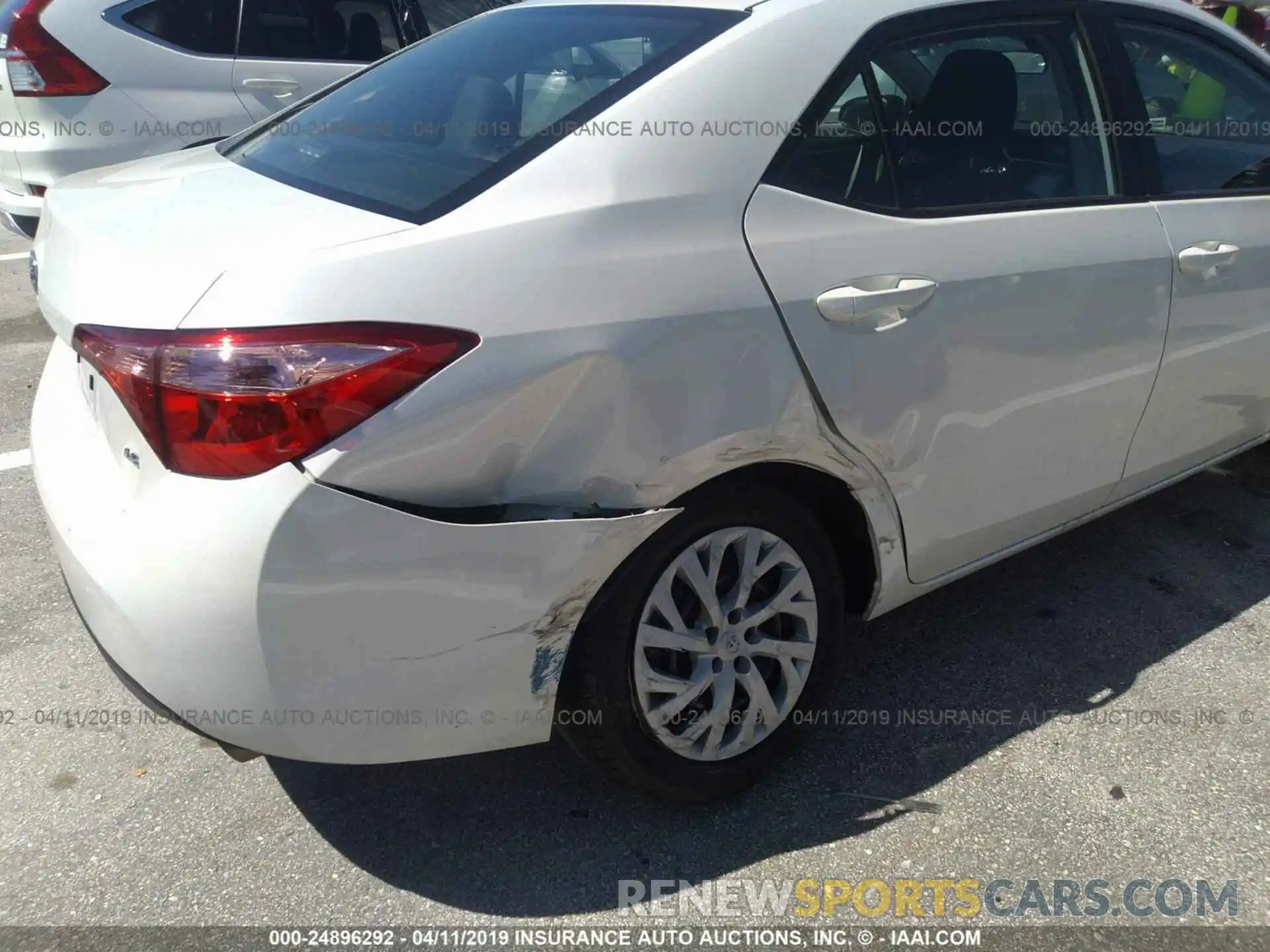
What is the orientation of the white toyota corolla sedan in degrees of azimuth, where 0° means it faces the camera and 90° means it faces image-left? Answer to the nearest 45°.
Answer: approximately 225°

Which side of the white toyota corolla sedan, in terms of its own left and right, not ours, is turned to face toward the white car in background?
left
